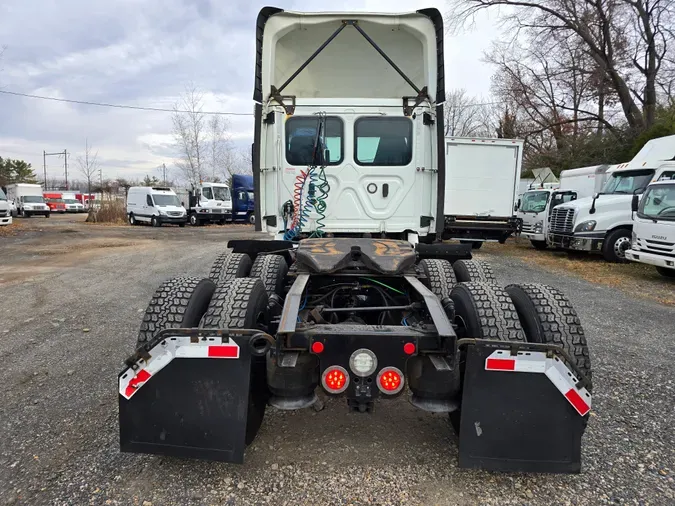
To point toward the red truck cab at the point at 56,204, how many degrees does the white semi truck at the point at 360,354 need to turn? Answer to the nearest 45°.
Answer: approximately 45° to its left

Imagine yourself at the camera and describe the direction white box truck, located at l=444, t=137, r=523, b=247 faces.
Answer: facing away from the viewer

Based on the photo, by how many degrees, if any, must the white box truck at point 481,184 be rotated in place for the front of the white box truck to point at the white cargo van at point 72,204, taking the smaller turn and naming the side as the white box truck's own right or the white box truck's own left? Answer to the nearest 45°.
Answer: approximately 45° to the white box truck's own left

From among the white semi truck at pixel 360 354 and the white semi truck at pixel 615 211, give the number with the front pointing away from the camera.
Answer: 1

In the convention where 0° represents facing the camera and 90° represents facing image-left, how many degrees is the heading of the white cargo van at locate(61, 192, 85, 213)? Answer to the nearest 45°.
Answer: approximately 315°

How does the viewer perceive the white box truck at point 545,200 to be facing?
facing the viewer and to the left of the viewer

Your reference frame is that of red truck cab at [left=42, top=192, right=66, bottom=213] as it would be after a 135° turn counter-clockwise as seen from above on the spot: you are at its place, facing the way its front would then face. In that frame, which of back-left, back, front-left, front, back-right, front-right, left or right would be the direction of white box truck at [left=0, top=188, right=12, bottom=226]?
back

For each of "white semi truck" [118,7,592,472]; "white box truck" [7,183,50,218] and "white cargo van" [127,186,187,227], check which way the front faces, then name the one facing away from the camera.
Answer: the white semi truck

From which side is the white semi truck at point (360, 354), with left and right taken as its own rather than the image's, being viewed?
back

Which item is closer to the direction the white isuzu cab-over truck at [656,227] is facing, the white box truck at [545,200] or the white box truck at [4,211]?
the white box truck at [4,211]

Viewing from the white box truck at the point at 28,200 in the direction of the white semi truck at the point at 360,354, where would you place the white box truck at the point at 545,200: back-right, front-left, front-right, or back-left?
front-left

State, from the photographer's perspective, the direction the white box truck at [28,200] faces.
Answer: facing the viewer and to the right of the viewer

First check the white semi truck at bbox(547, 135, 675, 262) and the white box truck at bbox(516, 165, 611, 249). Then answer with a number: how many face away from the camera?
0

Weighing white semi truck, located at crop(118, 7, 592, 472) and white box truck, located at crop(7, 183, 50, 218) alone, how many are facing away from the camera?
1

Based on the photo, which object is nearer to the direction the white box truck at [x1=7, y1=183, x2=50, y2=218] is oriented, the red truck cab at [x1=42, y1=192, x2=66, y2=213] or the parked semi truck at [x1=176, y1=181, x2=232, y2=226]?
the parked semi truck

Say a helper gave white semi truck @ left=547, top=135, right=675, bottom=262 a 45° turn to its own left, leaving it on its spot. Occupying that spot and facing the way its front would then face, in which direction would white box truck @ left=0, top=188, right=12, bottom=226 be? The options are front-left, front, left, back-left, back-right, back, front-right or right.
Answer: right

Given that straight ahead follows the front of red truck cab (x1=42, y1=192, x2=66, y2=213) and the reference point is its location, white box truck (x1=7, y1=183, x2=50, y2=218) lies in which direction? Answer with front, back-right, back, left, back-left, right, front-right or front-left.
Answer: front-right
